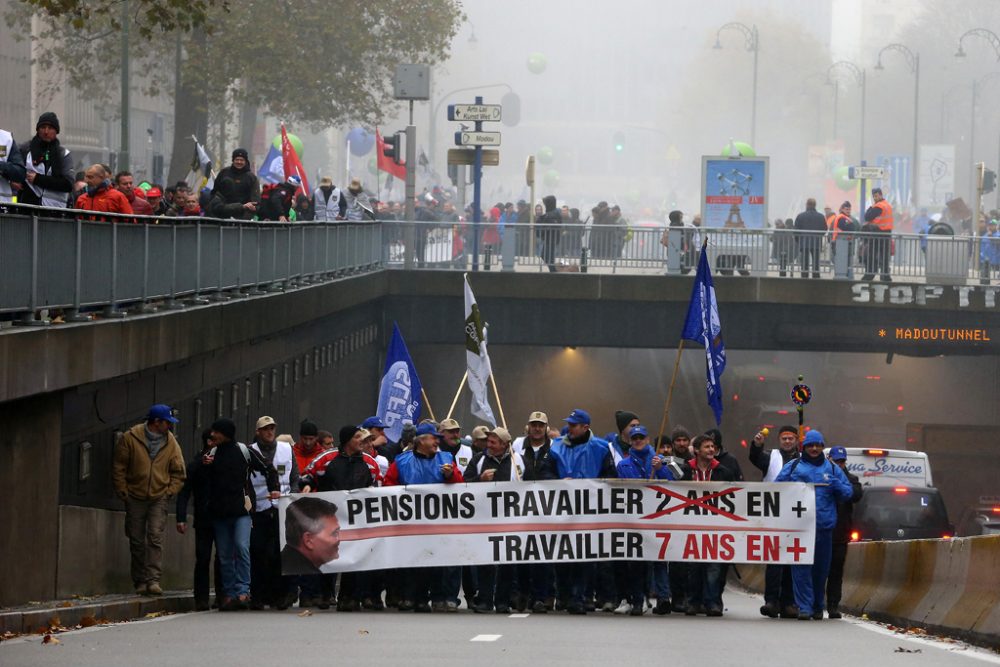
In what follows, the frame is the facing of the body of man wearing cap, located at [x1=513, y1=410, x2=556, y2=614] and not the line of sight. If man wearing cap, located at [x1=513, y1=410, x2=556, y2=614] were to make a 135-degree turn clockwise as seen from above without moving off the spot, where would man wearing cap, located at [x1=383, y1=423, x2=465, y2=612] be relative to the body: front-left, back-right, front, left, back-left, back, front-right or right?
front-left

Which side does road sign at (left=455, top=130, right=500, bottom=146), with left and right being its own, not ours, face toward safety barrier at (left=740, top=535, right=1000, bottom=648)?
front

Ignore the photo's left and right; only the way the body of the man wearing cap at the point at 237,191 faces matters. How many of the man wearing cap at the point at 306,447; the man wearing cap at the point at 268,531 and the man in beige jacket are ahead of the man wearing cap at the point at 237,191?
3

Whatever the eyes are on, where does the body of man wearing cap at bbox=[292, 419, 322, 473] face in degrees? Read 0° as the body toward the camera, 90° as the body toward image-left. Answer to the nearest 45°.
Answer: approximately 0°

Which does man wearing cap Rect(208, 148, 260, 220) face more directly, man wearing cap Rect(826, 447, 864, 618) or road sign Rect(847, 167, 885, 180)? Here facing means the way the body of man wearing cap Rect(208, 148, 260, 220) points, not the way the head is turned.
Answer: the man wearing cap

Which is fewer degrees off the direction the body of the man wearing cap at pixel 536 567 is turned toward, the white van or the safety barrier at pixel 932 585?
the safety barrier

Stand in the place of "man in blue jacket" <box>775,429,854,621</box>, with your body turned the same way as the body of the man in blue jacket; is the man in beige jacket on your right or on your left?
on your right
